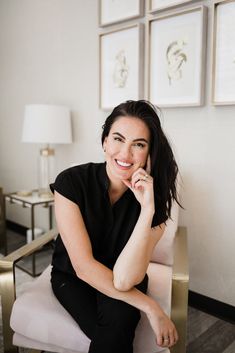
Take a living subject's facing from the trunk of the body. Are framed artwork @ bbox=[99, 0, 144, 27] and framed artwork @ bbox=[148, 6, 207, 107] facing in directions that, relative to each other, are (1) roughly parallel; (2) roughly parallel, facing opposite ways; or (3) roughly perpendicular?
roughly parallel

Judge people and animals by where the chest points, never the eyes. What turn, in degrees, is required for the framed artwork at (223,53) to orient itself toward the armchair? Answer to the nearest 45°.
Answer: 0° — it already faces it

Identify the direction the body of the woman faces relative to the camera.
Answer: toward the camera

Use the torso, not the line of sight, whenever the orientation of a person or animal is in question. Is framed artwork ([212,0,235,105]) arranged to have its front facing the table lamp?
no

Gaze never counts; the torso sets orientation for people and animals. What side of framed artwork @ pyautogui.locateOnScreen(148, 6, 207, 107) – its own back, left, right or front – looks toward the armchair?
front

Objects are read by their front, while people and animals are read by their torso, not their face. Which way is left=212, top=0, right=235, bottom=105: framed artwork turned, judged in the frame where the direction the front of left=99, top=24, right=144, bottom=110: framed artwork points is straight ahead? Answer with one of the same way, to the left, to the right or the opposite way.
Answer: the same way

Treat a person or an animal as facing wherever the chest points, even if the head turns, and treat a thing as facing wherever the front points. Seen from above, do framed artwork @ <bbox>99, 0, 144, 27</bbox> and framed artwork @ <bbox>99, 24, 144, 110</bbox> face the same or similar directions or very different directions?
same or similar directions

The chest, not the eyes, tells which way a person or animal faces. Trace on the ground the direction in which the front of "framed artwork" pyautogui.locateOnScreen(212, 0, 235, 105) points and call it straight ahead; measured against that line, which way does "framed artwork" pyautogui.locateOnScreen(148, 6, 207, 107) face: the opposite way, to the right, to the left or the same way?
the same way

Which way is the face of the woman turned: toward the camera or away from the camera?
toward the camera

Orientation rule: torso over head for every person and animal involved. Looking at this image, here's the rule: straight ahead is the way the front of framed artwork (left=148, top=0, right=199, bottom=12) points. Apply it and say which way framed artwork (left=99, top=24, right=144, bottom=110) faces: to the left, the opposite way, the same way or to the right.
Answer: the same way

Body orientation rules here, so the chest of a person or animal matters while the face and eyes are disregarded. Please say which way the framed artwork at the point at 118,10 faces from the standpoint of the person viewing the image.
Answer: facing the viewer and to the left of the viewer

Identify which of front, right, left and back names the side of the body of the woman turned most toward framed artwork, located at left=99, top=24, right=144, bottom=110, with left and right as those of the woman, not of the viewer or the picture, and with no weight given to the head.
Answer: back

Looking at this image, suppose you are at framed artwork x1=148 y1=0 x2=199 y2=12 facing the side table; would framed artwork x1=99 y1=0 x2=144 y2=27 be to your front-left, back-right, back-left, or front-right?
front-right

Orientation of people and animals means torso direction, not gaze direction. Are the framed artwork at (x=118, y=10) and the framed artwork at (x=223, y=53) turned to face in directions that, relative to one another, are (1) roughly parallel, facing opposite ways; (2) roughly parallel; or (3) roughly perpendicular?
roughly parallel

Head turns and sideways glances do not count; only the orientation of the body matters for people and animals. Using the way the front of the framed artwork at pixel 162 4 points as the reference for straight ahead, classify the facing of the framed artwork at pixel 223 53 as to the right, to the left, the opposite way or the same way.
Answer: the same way

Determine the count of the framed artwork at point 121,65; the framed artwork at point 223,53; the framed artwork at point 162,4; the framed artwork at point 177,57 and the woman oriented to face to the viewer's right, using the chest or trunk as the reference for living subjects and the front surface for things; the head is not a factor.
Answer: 0

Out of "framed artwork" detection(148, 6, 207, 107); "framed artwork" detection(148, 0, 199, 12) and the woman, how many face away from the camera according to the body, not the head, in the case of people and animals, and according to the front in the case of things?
0
